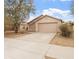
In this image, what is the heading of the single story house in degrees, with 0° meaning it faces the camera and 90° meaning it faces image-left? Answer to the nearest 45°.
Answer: approximately 0°
